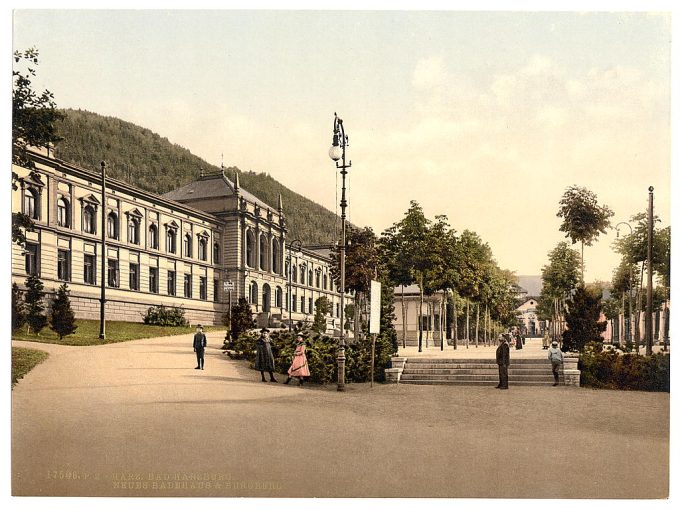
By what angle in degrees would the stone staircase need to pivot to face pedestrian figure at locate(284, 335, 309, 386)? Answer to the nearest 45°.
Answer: approximately 45° to its right
